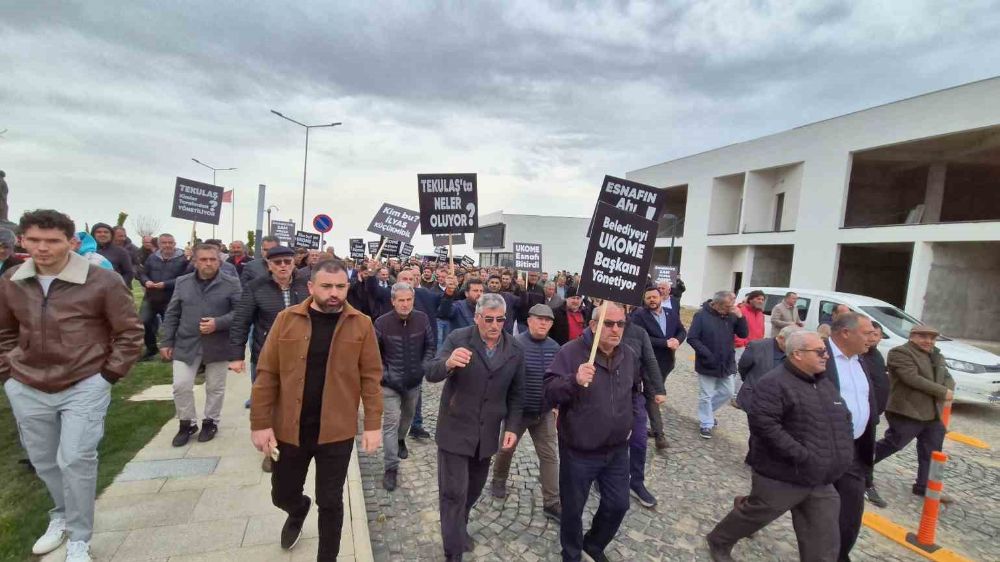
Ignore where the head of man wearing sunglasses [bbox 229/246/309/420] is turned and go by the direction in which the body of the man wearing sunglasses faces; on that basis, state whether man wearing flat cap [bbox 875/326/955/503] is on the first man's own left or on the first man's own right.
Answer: on the first man's own left

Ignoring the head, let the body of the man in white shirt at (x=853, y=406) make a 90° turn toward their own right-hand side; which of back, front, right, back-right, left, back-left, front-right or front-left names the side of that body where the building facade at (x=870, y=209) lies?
back-right

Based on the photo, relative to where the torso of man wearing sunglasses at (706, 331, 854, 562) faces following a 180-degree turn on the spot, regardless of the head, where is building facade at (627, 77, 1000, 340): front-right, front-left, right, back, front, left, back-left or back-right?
front-right

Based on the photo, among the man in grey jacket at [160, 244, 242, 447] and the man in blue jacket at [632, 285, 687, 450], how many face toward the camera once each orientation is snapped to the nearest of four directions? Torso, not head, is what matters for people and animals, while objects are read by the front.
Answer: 2

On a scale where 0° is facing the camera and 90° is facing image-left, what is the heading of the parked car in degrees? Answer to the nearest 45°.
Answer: approximately 315°

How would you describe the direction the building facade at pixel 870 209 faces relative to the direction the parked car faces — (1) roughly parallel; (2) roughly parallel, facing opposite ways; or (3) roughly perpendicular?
roughly perpendicular

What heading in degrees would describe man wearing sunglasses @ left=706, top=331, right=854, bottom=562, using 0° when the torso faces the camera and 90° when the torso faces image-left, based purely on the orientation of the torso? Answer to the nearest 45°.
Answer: approximately 315°

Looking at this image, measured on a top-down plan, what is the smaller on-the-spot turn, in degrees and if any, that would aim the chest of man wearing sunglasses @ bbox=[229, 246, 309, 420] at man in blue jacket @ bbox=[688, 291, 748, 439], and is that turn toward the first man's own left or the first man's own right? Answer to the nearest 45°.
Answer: approximately 90° to the first man's own left

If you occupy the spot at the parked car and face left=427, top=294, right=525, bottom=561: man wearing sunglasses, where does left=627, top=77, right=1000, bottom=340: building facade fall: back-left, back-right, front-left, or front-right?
back-right
